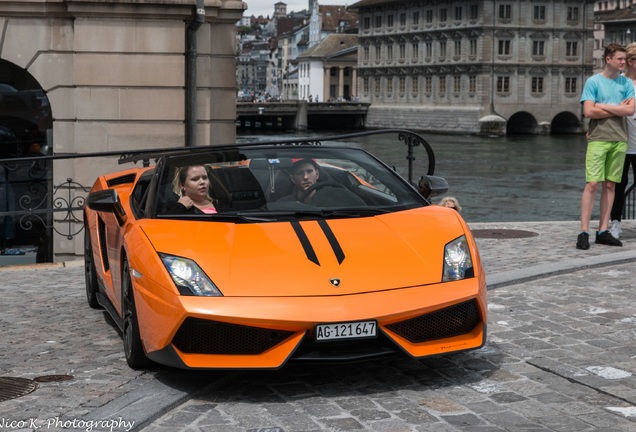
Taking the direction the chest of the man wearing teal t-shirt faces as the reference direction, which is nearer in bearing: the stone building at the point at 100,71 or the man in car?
the man in car

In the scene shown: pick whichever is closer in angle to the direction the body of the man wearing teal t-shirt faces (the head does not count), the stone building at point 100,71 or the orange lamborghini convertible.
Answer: the orange lamborghini convertible

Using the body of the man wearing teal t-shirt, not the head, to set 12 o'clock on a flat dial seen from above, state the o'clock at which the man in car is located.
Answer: The man in car is roughly at 2 o'clock from the man wearing teal t-shirt.

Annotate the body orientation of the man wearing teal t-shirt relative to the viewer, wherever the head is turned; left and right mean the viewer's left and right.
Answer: facing the viewer and to the right of the viewer

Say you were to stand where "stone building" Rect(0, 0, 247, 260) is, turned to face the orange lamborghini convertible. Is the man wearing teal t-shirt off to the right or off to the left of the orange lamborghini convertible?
left

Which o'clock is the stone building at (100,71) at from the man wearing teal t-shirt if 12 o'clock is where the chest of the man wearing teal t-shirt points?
The stone building is roughly at 5 o'clock from the man wearing teal t-shirt.

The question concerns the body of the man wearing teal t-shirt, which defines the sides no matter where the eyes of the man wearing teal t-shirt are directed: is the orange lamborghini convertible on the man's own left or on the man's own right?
on the man's own right
